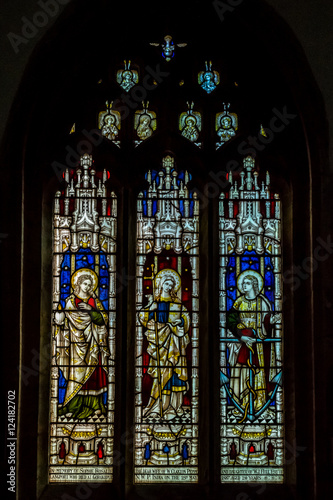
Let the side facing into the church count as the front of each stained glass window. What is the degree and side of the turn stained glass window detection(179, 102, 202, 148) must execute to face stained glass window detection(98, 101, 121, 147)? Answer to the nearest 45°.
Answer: approximately 90° to its right

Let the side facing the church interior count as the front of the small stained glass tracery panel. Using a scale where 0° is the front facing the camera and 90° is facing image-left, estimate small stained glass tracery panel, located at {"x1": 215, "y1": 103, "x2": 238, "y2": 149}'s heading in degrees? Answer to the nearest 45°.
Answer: approximately 0°

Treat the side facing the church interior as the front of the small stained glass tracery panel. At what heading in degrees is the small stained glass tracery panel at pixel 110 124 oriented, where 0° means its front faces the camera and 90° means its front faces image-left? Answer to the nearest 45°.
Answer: approximately 0°

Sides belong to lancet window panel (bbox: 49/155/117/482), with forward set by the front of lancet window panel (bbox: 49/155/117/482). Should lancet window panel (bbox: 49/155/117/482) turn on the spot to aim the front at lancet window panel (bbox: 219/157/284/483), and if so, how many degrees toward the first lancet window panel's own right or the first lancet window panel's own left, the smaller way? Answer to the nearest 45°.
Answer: approximately 90° to the first lancet window panel's own left
